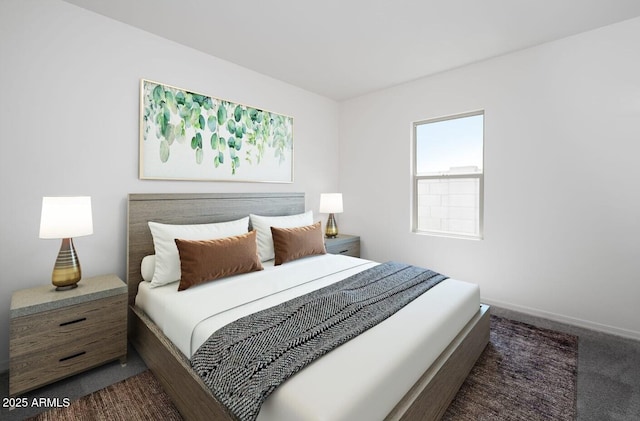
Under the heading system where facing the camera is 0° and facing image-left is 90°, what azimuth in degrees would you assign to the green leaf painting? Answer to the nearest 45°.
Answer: approximately 315°

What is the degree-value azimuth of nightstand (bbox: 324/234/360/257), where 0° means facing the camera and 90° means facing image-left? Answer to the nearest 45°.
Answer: approximately 315°

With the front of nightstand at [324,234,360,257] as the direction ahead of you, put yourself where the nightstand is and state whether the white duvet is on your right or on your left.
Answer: on your right

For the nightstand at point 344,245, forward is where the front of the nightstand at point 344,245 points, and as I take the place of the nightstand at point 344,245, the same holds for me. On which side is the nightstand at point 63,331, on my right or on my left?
on my right

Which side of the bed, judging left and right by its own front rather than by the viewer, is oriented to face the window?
left

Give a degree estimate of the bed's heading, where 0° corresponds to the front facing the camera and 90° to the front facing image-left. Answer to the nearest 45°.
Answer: approximately 315°

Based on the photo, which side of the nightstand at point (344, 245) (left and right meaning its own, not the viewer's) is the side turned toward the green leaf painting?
right

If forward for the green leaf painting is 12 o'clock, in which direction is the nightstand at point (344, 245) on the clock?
The nightstand is roughly at 10 o'clock from the green leaf painting.

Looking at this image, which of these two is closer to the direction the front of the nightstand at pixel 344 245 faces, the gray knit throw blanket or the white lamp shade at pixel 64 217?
the gray knit throw blanket
